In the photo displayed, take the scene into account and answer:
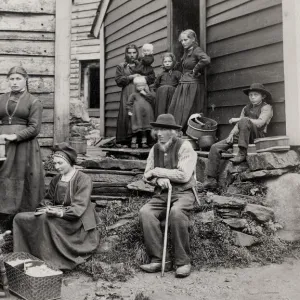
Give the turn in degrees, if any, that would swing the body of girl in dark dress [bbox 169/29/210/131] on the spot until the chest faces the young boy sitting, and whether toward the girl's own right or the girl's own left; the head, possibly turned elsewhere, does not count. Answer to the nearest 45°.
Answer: approximately 90° to the girl's own left

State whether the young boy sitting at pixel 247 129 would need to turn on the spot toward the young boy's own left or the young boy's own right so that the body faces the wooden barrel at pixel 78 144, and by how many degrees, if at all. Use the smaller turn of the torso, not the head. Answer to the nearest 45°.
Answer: approximately 90° to the young boy's own right

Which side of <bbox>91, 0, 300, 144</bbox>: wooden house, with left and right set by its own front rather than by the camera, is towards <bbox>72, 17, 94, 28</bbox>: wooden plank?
right

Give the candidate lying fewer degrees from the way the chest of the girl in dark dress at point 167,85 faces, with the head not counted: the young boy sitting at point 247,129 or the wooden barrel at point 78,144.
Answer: the young boy sitting

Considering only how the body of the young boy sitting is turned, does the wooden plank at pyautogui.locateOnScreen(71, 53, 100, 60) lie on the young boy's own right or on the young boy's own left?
on the young boy's own right

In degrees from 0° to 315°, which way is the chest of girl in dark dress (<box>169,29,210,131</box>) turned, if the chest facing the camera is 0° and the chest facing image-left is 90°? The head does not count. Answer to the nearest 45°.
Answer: approximately 45°

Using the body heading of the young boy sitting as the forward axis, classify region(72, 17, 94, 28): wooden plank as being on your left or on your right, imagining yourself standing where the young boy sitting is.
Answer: on your right
